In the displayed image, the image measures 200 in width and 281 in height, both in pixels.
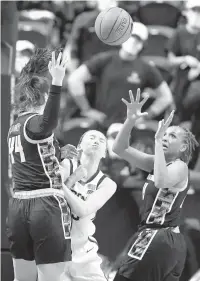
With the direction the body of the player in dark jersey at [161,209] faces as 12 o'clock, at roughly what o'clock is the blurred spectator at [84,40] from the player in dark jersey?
The blurred spectator is roughly at 2 o'clock from the player in dark jersey.

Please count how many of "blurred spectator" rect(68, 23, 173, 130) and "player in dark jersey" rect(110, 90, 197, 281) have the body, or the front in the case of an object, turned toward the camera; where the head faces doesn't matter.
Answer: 1

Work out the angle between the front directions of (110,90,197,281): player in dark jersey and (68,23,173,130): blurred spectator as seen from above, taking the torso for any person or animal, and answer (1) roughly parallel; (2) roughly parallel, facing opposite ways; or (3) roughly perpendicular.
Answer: roughly perpendicular

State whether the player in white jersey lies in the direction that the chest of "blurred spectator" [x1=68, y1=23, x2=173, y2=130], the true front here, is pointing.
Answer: yes

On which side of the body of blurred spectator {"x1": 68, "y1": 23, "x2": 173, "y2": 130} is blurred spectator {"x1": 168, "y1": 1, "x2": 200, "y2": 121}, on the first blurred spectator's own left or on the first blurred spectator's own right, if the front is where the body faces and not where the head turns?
on the first blurred spectator's own left

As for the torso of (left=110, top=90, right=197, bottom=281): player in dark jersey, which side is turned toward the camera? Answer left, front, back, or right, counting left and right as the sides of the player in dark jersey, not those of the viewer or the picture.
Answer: left

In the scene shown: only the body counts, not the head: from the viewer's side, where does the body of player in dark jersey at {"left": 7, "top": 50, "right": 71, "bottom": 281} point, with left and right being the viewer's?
facing away from the viewer and to the right of the viewer

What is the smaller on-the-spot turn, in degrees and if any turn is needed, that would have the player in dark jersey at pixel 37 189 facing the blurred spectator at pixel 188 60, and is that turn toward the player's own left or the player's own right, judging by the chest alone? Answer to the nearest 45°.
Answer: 0° — they already face them

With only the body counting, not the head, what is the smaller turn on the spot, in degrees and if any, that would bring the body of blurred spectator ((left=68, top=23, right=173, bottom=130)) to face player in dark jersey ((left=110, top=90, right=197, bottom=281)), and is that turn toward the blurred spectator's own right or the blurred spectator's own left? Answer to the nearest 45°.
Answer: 0° — they already face them
